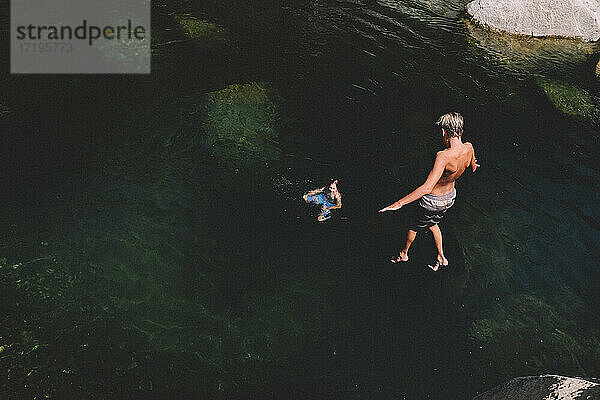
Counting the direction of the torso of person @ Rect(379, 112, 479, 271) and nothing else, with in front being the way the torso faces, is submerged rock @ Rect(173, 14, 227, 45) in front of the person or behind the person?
in front

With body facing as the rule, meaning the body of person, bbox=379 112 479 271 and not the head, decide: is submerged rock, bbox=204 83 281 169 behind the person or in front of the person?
in front

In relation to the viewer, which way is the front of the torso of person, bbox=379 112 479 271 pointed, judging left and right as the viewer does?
facing away from the viewer and to the left of the viewer

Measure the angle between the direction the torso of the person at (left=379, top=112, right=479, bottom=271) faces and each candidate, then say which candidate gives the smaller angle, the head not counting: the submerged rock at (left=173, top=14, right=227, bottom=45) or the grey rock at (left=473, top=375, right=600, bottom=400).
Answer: the submerged rock

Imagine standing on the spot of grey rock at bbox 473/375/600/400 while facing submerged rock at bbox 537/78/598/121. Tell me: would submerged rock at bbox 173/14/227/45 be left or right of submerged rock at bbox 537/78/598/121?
left

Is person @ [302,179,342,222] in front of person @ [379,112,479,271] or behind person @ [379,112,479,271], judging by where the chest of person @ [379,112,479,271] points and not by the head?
in front

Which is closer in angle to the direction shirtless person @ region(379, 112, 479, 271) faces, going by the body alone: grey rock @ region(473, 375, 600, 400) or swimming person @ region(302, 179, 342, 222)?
the swimming person

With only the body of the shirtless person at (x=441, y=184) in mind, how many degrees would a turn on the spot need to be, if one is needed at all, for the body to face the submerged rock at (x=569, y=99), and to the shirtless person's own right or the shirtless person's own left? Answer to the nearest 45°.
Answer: approximately 45° to the shirtless person's own right

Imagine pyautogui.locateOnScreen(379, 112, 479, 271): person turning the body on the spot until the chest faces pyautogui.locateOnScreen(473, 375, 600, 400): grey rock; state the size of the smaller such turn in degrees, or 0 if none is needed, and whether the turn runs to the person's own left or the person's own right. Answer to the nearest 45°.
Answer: approximately 180°

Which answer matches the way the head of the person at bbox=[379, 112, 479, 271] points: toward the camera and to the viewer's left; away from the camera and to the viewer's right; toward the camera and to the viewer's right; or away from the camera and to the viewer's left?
away from the camera and to the viewer's left
